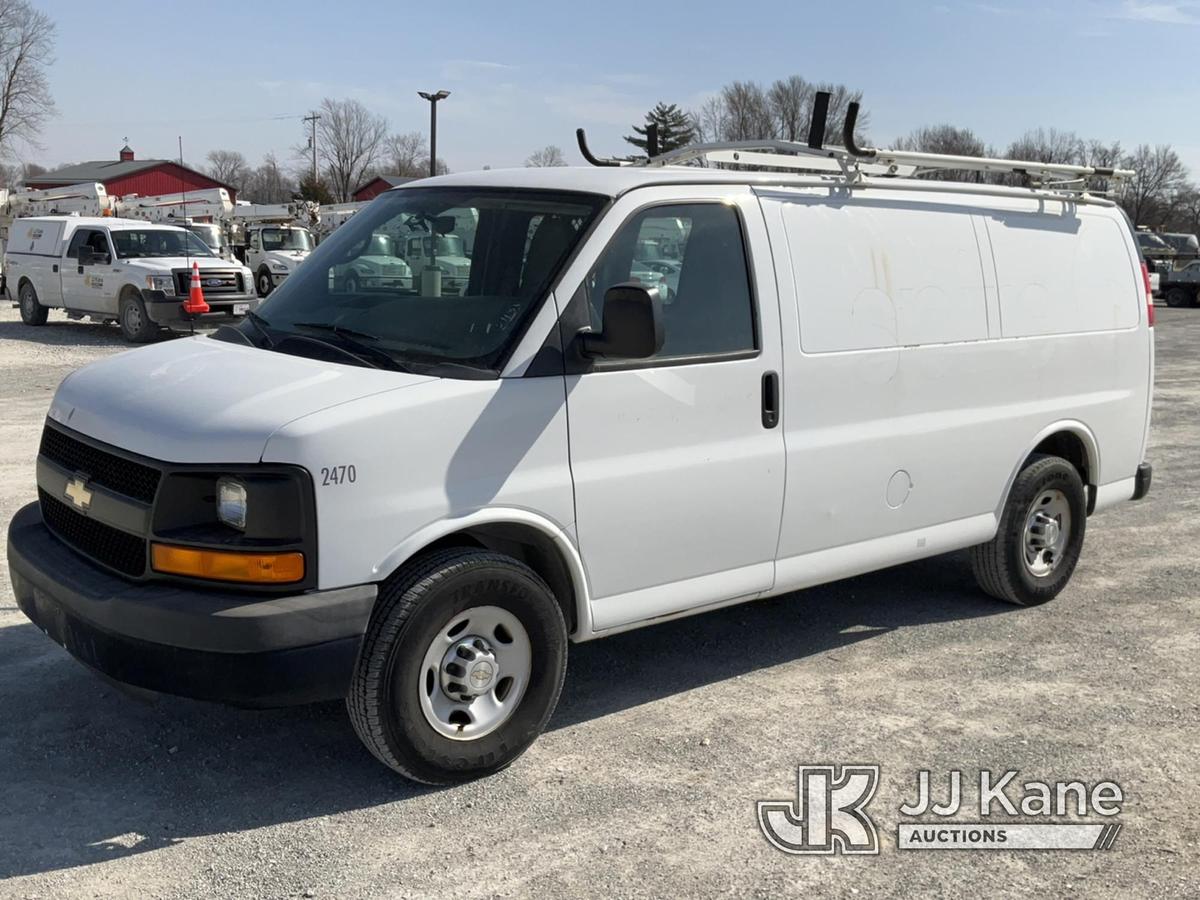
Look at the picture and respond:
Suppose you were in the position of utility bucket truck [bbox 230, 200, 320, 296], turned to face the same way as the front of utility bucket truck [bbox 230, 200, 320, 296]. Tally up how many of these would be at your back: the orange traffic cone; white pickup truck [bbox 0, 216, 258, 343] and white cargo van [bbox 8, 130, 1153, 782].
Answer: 0

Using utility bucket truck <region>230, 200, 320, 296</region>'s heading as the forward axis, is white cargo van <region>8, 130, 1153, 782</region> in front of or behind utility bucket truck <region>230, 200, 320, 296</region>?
in front

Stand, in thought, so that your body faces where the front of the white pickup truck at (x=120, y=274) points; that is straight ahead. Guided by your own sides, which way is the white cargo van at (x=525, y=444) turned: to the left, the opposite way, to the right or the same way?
to the right

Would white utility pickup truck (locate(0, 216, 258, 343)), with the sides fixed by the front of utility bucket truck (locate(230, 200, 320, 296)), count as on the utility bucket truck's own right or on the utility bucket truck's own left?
on the utility bucket truck's own right

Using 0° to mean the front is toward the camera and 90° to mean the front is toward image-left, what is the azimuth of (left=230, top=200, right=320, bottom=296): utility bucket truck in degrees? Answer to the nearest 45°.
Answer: approximately 315°

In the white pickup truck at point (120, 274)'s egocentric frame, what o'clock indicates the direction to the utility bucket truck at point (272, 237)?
The utility bucket truck is roughly at 8 o'clock from the white pickup truck.

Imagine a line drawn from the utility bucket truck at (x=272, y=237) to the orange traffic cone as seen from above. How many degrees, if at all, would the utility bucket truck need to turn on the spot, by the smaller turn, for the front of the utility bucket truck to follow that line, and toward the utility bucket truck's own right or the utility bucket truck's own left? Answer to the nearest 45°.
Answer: approximately 45° to the utility bucket truck's own right

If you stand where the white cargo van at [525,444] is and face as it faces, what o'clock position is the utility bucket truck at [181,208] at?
The utility bucket truck is roughly at 4 o'clock from the white cargo van.

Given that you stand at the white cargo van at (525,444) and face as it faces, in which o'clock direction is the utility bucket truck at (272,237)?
The utility bucket truck is roughly at 4 o'clock from the white cargo van.

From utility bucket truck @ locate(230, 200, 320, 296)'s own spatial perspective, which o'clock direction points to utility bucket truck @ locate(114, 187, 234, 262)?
utility bucket truck @ locate(114, 187, 234, 262) is roughly at 4 o'clock from utility bucket truck @ locate(230, 200, 320, 296).

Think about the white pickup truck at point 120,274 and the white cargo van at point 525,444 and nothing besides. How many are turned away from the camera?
0

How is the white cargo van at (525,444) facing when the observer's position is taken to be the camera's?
facing the viewer and to the left of the viewer

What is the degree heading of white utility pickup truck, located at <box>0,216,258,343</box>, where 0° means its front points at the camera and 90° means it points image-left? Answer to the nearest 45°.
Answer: approximately 315°

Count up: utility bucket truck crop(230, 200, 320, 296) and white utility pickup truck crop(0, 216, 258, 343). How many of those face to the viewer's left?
0

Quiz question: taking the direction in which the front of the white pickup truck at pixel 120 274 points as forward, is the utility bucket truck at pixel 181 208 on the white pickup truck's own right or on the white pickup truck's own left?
on the white pickup truck's own left

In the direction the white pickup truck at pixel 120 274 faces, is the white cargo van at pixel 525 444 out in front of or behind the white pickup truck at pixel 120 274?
in front
